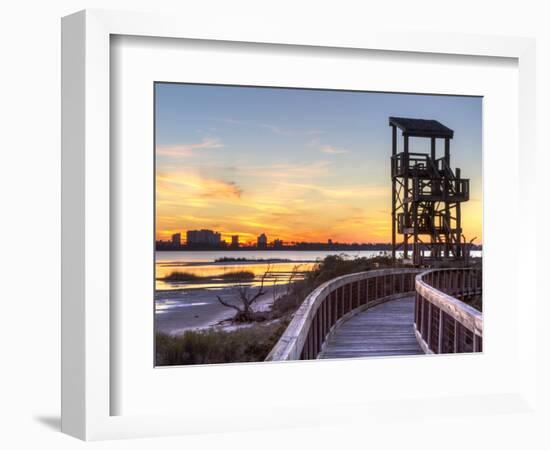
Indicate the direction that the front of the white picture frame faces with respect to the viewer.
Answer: facing the viewer and to the right of the viewer
